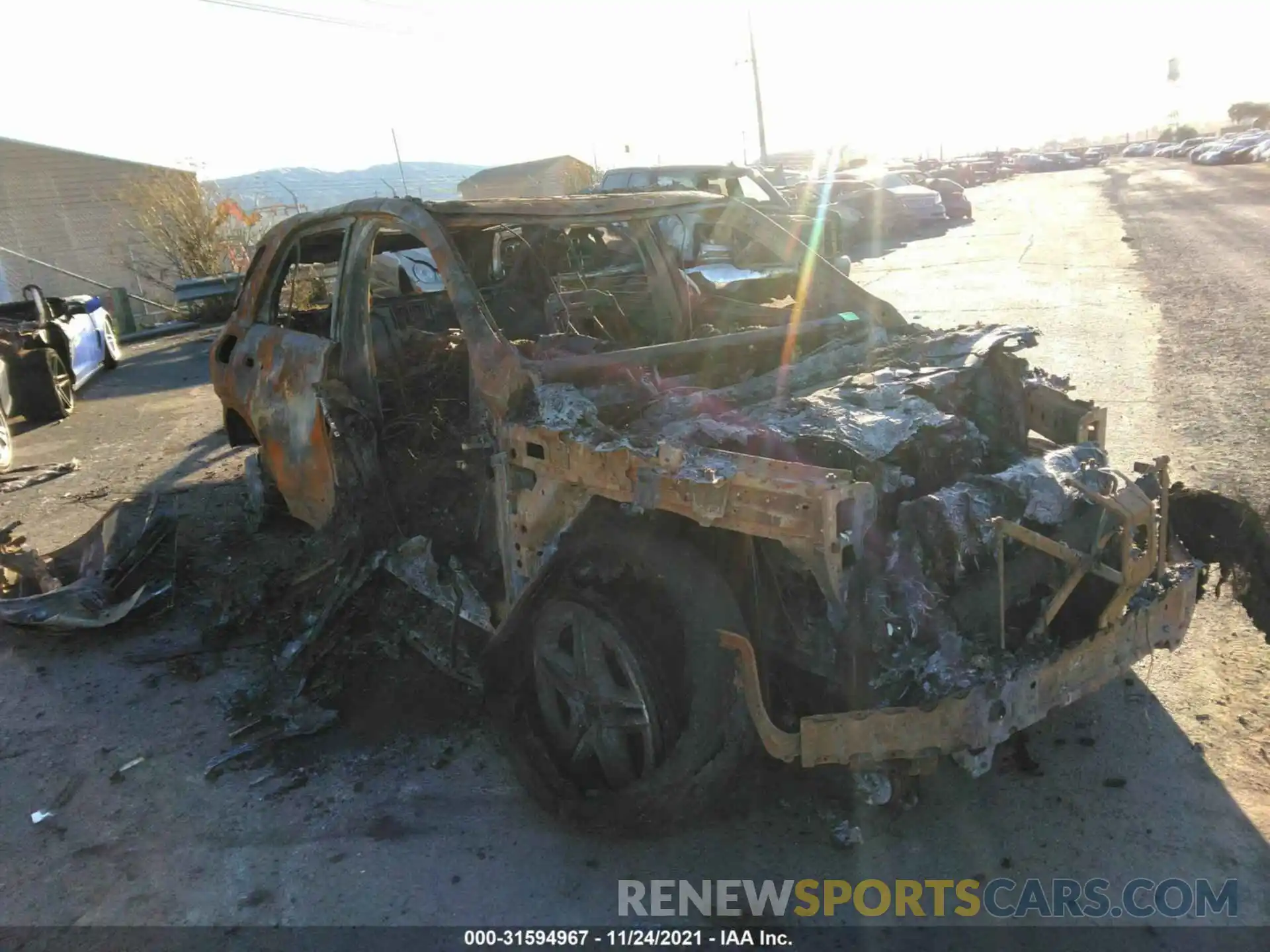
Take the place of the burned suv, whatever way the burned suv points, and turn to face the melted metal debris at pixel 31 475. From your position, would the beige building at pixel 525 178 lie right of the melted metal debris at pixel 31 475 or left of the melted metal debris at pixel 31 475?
right

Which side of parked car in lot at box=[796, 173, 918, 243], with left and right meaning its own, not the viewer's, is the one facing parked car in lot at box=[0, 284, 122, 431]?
right

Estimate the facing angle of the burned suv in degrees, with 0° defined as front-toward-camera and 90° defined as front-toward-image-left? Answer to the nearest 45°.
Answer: approximately 315°

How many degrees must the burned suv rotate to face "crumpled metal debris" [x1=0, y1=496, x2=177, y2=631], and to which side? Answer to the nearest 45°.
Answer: approximately 180°

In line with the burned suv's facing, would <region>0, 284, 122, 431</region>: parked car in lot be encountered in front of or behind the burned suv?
behind

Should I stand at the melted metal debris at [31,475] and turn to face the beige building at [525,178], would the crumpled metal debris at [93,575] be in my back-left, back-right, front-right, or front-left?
back-right

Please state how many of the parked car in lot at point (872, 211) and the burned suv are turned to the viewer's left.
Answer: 0

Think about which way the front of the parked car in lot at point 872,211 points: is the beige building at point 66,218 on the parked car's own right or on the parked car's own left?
on the parked car's own right

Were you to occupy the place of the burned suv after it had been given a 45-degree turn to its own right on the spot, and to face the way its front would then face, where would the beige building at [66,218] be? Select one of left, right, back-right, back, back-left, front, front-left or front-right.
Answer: back-right
